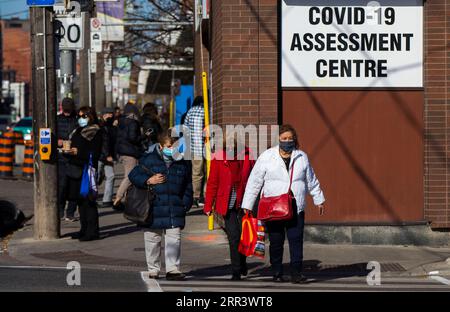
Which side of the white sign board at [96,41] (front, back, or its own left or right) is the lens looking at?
front

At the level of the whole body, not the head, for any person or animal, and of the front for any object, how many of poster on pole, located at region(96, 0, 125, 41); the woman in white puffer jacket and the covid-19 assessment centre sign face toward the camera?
3

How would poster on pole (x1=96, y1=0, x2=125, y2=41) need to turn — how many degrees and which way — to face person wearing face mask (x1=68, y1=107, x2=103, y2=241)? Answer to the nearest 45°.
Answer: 0° — it already faces them

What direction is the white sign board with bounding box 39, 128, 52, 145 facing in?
toward the camera

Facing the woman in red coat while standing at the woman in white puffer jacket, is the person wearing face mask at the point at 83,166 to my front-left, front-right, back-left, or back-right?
front-right

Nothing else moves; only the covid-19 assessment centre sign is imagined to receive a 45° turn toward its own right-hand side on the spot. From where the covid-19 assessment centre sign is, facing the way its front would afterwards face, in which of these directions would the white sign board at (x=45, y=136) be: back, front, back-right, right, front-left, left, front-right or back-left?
front-right

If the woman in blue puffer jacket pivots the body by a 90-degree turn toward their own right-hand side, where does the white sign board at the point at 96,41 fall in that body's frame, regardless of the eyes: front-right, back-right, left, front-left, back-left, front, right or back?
right

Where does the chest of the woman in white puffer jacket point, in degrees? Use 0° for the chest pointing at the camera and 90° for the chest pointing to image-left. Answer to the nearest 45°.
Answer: approximately 0°

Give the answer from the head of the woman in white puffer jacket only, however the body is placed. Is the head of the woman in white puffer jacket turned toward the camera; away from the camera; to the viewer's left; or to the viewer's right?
toward the camera

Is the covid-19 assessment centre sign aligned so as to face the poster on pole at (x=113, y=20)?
no

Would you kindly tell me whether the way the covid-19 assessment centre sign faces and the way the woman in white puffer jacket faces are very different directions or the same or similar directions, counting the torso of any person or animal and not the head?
same or similar directions

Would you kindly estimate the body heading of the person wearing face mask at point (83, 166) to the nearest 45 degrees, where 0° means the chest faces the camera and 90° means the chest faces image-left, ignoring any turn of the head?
approximately 45°

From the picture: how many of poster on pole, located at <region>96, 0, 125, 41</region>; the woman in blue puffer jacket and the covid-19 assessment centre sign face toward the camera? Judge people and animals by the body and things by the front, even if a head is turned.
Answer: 3

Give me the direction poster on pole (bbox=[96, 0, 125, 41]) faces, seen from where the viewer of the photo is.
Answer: facing the viewer

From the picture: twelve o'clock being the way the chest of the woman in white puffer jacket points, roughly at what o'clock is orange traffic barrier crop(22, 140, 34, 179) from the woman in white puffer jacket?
The orange traffic barrier is roughly at 5 o'clock from the woman in white puffer jacket.

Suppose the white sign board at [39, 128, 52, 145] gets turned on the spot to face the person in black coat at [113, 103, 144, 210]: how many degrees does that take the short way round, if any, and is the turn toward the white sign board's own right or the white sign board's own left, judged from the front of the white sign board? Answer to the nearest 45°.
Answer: approximately 135° to the white sign board's own left

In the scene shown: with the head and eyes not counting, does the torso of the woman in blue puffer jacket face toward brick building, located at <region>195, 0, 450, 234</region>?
no
